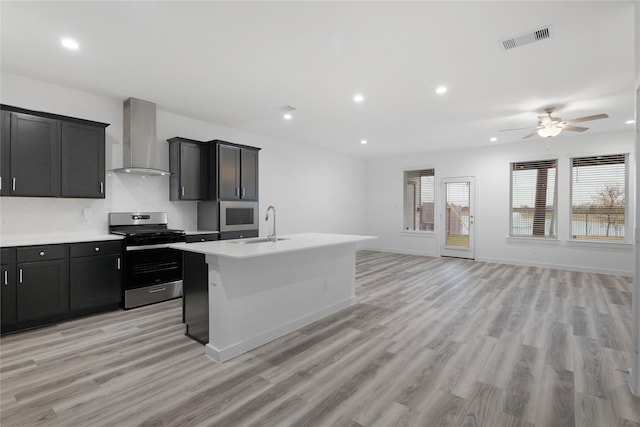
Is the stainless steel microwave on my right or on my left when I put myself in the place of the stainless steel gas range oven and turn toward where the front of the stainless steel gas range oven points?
on my left

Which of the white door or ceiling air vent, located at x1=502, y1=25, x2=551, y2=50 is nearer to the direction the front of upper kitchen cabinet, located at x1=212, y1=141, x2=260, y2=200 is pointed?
the ceiling air vent

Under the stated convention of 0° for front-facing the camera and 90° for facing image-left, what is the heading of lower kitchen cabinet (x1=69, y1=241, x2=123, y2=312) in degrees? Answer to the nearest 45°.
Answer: approximately 0°

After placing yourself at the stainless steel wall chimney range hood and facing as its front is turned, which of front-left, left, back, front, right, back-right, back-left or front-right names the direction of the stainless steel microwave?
front-left

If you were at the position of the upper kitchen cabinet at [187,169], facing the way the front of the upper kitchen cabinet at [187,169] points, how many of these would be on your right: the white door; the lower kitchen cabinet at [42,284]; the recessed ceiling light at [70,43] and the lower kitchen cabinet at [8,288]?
3

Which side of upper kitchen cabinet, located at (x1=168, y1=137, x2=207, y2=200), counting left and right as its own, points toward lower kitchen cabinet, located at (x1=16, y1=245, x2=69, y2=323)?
right

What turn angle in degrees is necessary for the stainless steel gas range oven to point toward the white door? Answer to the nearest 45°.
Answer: approximately 45° to its left

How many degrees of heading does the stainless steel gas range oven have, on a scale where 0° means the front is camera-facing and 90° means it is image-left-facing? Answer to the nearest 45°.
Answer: approximately 315°
